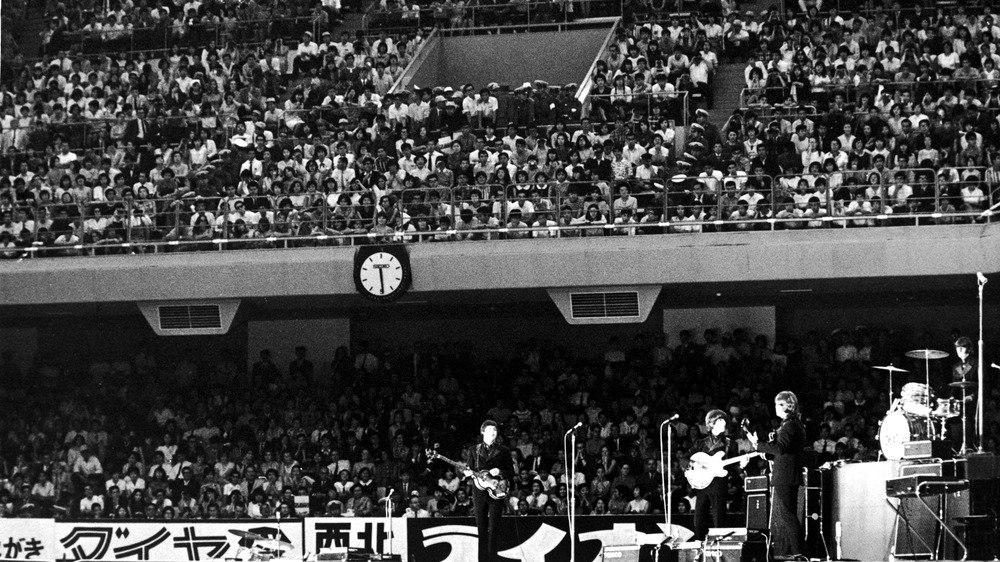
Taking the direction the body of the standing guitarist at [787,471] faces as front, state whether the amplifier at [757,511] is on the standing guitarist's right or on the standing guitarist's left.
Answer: on the standing guitarist's right

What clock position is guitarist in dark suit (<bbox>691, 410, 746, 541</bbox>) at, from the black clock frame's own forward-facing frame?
The guitarist in dark suit is roughly at 11 o'clock from the black clock frame.

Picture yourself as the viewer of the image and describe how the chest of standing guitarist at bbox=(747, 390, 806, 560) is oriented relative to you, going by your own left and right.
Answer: facing to the left of the viewer

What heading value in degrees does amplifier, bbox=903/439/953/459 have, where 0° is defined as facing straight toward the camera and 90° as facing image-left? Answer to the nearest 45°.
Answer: approximately 45°

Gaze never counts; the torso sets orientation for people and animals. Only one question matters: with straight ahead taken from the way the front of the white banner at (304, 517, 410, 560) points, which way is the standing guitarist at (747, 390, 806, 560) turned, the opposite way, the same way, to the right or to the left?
to the right

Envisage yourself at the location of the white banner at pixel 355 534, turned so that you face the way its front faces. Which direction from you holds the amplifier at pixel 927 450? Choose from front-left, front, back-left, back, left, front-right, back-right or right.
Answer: front-left

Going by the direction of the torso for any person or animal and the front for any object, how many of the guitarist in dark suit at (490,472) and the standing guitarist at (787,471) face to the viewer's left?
1

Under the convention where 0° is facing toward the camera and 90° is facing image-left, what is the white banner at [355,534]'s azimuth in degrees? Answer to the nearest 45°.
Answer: approximately 0°

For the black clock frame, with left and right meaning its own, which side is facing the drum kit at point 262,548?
front
